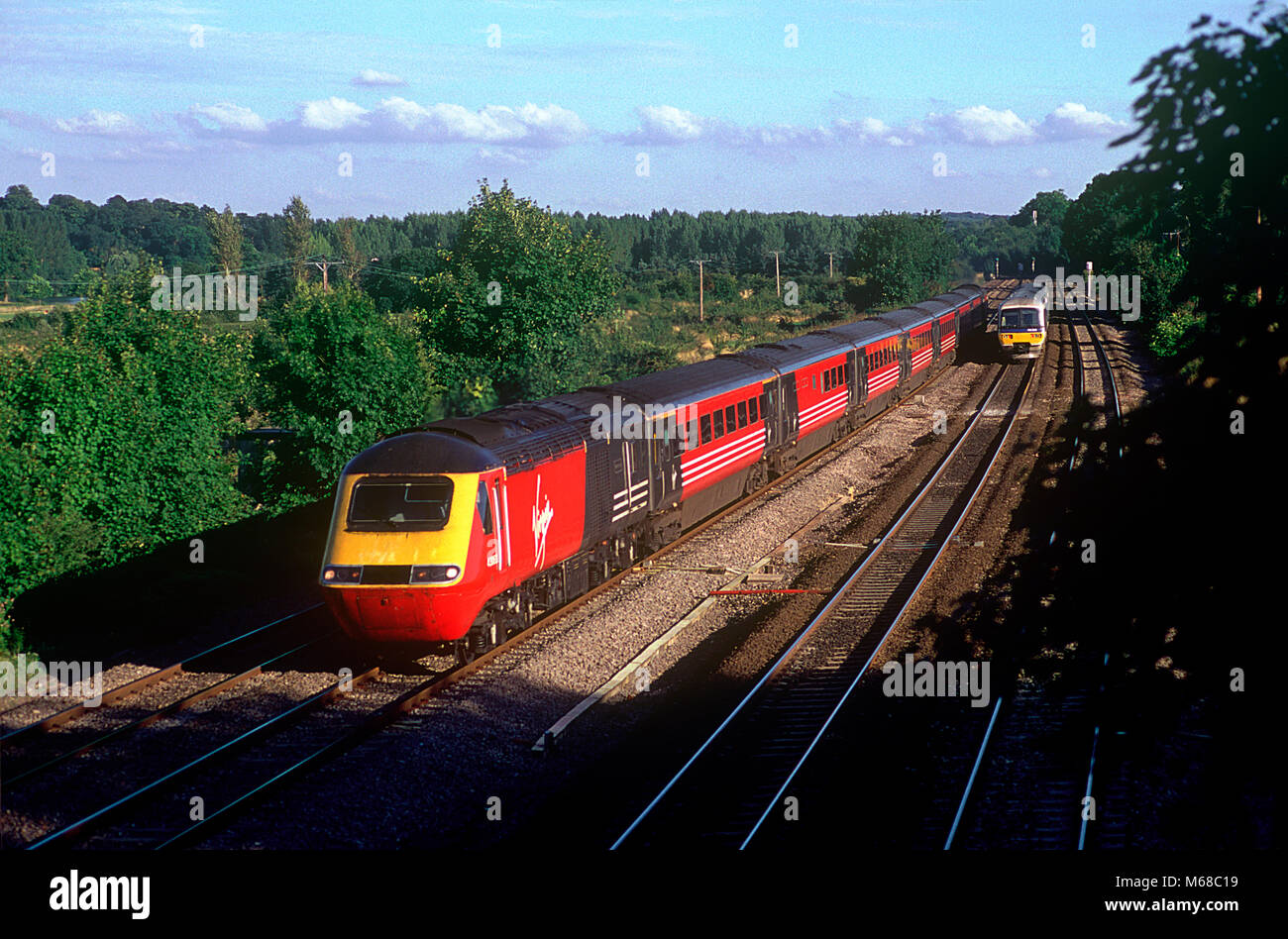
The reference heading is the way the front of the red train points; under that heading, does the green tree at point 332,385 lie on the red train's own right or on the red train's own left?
on the red train's own right

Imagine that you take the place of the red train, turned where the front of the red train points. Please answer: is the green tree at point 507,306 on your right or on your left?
on your right

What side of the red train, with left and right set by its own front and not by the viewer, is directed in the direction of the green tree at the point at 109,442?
right

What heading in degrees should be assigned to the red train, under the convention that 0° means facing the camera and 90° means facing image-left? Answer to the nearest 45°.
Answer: approximately 45°

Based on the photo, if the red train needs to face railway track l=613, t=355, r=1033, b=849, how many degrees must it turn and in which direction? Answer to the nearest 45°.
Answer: approximately 90° to its left

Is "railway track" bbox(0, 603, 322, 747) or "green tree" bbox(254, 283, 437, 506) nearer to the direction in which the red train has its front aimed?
the railway track

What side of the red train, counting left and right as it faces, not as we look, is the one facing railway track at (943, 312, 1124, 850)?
left
